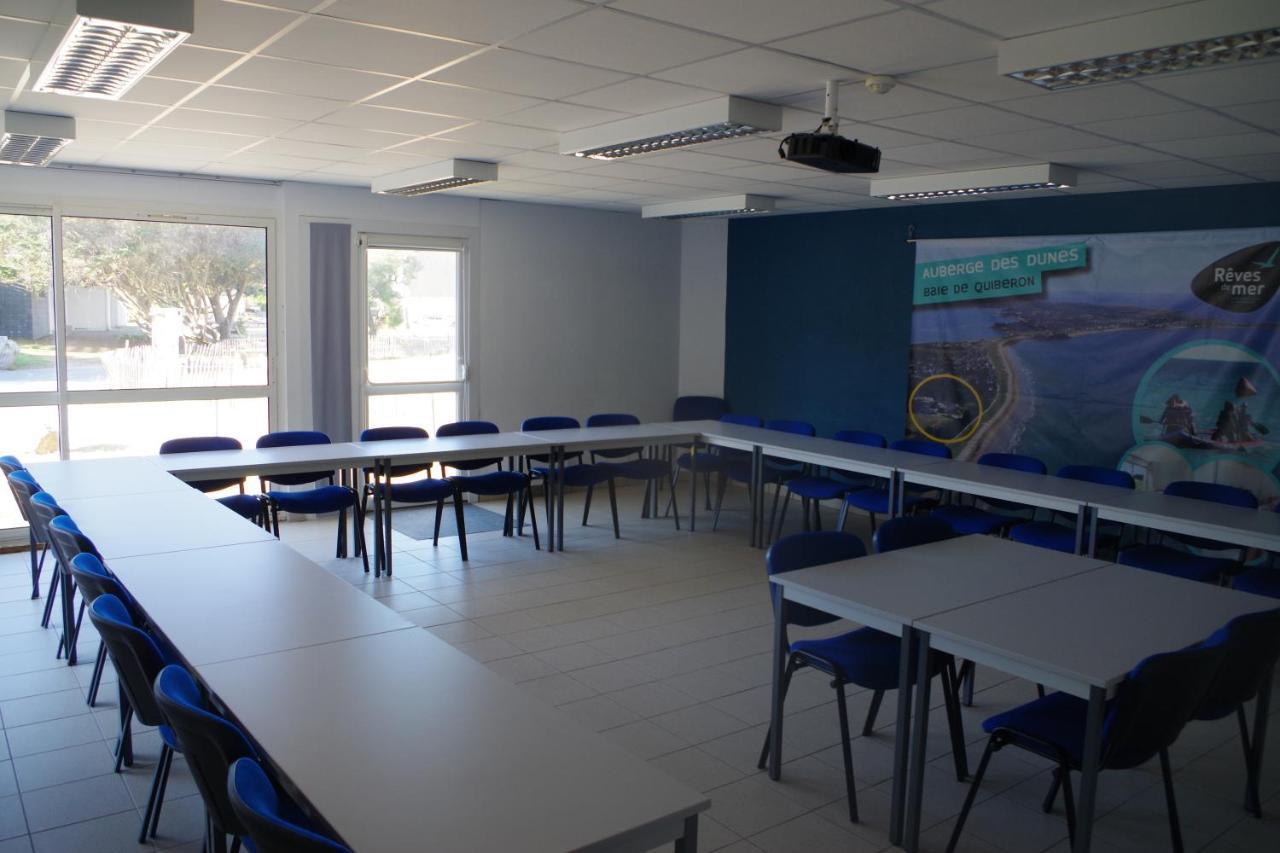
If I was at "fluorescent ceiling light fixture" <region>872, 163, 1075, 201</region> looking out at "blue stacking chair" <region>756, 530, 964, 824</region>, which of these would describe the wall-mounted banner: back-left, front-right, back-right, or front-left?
back-left

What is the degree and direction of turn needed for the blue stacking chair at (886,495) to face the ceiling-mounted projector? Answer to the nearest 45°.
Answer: approximately 45° to its left

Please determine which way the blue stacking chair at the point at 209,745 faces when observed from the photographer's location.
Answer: facing to the right of the viewer

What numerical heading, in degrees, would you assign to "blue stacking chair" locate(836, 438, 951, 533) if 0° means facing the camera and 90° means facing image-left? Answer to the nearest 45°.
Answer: approximately 45°

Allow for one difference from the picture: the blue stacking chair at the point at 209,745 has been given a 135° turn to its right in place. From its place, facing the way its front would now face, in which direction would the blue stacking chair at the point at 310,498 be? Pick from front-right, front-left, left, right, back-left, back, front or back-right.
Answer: back-right
